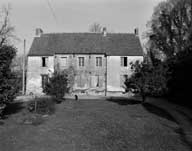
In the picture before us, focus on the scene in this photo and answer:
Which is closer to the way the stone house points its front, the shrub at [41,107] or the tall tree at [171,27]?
the shrub

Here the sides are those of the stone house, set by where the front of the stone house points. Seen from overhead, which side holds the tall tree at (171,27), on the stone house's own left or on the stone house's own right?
on the stone house's own left

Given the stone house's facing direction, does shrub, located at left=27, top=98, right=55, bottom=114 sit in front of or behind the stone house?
in front

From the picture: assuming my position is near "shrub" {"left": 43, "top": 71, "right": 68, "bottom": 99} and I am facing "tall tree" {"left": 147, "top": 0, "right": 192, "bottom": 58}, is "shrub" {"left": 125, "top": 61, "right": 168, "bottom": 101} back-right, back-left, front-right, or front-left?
front-right

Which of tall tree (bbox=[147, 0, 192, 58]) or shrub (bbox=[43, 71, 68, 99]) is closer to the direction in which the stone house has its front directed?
the shrub

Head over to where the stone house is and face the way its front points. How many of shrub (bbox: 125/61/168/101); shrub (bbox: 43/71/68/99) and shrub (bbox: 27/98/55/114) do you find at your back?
0

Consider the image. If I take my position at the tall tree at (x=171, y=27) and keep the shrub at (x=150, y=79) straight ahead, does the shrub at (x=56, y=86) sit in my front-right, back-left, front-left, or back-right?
front-right

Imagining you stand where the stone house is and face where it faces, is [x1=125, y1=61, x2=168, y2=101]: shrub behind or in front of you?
in front

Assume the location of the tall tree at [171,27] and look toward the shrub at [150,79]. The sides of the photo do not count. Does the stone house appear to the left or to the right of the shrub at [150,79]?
right

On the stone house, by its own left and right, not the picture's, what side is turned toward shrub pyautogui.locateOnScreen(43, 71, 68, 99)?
front

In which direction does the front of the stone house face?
toward the camera
